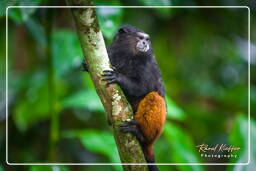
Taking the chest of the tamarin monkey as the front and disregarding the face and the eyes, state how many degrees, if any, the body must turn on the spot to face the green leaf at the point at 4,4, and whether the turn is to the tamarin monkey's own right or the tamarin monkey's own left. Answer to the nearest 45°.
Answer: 0° — it already faces it

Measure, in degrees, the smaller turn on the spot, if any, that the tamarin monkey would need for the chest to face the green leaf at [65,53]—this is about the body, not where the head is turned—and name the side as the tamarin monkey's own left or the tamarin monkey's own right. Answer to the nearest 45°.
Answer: approximately 45° to the tamarin monkey's own right

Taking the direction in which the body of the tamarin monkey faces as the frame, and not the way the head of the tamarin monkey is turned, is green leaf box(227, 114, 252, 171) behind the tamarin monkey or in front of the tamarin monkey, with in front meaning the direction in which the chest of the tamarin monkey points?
behind

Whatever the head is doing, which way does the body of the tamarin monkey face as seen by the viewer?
to the viewer's left
